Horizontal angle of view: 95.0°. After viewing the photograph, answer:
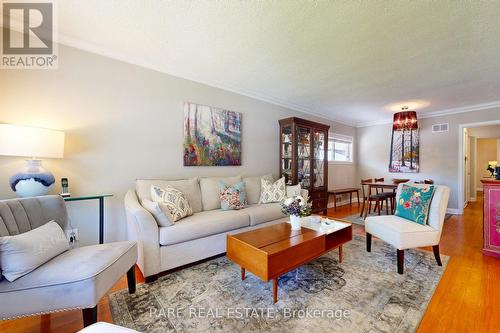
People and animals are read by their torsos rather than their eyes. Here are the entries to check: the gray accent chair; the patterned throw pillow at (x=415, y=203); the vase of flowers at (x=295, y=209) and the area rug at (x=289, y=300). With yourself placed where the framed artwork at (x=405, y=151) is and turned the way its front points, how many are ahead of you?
4

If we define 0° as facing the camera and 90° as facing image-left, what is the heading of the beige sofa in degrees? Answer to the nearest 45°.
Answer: approximately 315°

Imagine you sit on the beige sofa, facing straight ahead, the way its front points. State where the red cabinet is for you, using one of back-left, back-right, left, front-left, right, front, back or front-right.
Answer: front-left

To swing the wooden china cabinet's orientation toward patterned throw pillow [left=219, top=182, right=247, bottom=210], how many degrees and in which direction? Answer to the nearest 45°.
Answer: approximately 90° to its right

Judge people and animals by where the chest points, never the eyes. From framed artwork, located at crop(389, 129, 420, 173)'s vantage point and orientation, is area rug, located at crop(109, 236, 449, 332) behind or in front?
in front

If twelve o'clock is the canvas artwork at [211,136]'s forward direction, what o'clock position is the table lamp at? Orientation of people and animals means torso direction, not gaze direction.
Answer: The table lamp is roughly at 3 o'clock from the canvas artwork.

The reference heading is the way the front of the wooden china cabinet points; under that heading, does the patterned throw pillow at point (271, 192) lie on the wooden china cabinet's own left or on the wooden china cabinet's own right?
on the wooden china cabinet's own right

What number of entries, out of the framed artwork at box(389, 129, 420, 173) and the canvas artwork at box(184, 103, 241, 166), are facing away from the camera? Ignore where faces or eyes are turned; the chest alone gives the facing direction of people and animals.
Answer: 0

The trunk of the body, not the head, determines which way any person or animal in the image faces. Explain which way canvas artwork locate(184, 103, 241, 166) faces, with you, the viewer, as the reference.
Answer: facing the viewer and to the right of the viewer

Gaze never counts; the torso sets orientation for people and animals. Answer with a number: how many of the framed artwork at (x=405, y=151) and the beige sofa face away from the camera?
0

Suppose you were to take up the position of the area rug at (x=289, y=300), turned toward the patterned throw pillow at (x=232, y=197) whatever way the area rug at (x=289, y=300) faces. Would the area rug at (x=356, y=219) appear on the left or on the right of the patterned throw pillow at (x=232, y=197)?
right

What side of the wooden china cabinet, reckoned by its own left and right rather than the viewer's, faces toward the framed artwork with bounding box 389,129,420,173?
left

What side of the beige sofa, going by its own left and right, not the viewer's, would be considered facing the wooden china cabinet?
left
